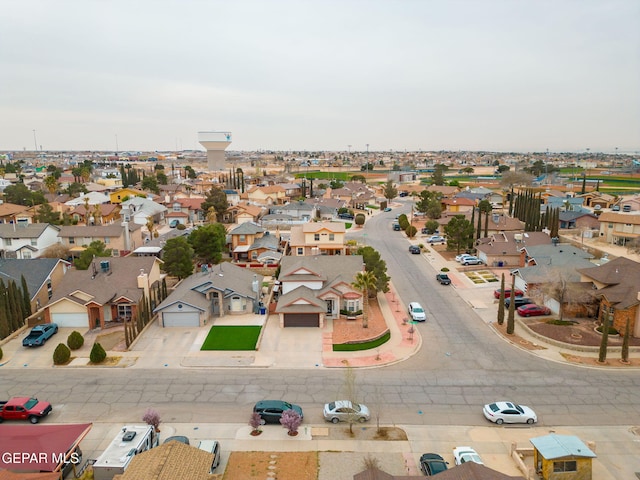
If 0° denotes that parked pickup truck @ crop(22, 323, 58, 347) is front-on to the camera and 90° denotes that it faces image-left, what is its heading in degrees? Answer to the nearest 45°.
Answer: approximately 225°

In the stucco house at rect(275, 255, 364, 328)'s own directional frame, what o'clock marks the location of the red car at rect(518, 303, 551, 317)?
The red car is roughly at 9 o'clock from the stucco house.

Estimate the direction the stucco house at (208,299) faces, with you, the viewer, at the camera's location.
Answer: facing the viewer

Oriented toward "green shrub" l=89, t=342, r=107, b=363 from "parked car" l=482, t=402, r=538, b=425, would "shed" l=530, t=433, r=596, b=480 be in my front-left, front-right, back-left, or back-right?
back-left

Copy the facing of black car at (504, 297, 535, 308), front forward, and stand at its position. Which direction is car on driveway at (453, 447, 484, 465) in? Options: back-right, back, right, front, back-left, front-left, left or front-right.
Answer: right

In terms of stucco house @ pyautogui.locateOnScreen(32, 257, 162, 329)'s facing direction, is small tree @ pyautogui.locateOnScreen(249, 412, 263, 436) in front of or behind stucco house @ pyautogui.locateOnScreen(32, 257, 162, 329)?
in front

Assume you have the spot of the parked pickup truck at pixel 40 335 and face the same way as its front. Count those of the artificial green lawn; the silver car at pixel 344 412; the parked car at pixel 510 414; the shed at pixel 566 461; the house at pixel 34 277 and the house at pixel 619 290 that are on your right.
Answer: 5

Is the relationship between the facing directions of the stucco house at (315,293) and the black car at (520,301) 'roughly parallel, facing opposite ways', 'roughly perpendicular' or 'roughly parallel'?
roughly perpendicular

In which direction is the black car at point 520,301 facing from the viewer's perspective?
to the viewer's right

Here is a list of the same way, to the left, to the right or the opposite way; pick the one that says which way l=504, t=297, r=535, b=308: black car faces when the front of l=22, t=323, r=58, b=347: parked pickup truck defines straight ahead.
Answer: to the right

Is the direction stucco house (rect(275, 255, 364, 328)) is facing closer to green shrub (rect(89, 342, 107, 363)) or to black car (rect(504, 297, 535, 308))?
the green shrub

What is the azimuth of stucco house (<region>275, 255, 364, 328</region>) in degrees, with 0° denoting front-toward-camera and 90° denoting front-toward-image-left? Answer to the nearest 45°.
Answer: approximately 0°

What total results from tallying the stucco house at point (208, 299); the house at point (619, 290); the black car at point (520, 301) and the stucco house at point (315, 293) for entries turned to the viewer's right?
1

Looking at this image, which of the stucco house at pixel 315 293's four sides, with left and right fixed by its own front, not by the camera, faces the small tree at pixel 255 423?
front

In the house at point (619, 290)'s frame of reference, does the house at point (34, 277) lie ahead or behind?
ahead

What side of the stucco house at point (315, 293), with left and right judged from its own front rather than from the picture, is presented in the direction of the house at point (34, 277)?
right

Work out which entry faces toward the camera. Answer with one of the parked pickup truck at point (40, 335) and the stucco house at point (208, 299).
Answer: the stucco house

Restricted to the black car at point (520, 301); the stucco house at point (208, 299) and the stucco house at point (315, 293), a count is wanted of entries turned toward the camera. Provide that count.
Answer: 2

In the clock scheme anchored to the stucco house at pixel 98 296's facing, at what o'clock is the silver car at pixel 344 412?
The silver car is roughly at 11 o'clock from the stucco house.
